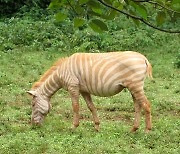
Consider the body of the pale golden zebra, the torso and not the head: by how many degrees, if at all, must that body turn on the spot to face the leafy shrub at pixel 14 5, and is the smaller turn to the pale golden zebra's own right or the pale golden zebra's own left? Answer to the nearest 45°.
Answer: approximately 90° to the pale golden zebra's own right

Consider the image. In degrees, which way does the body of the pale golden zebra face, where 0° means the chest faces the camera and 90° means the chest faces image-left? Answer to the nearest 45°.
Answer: approximately 90°
